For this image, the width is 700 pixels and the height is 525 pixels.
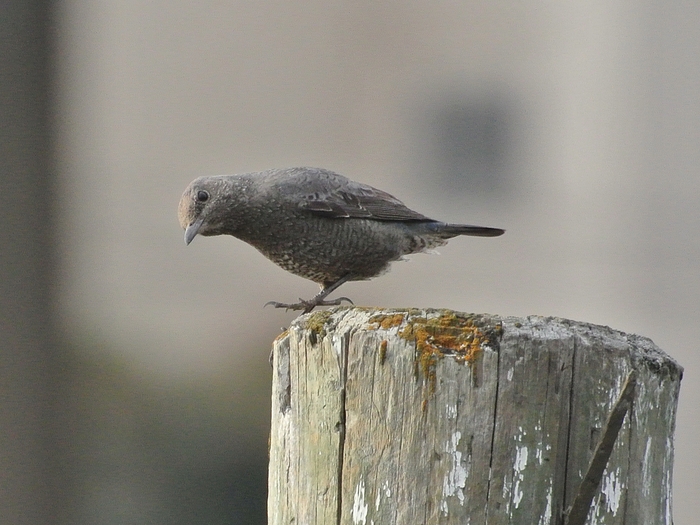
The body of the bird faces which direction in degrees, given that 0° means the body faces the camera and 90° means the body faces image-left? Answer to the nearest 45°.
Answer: approximately 90°
